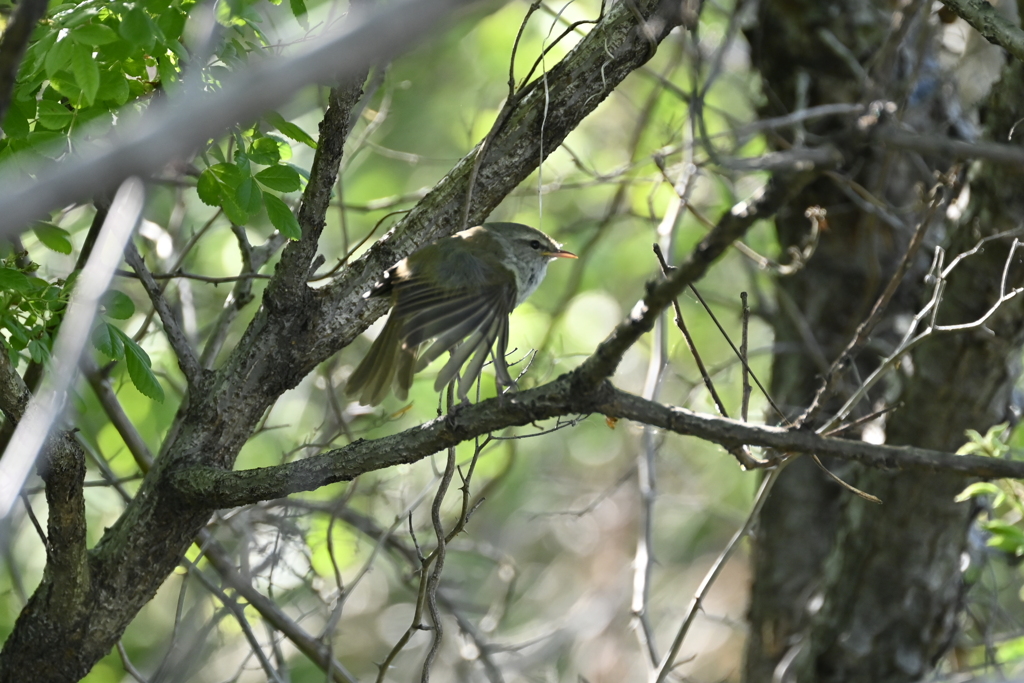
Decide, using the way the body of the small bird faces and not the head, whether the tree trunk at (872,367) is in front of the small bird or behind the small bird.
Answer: in front

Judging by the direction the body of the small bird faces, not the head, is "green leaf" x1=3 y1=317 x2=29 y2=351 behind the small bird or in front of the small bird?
behind

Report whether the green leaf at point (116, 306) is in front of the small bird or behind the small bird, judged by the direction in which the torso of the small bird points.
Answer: behind

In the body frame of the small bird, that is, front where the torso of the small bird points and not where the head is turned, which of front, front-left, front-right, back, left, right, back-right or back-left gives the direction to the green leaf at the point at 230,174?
back-right

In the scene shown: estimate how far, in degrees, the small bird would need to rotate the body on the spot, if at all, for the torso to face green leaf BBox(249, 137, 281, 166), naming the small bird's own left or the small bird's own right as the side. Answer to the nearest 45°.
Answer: approximately 135° to the small bird's own right

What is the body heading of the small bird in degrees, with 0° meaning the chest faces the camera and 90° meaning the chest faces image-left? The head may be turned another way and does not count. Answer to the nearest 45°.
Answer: approximately 270°
